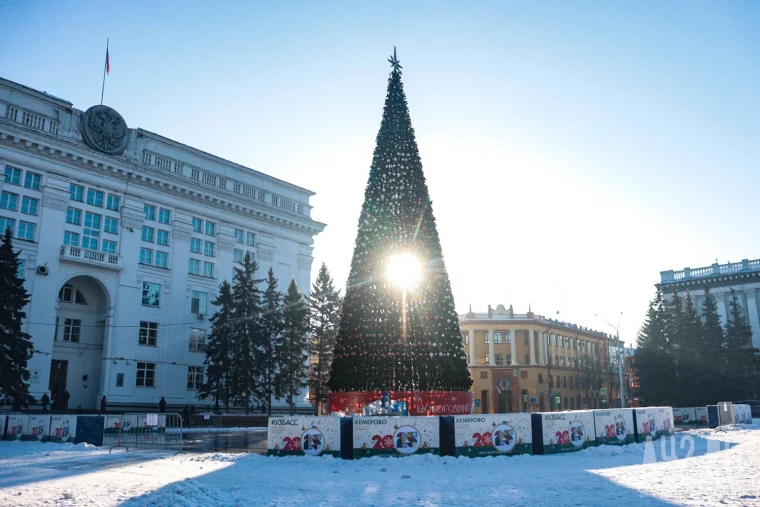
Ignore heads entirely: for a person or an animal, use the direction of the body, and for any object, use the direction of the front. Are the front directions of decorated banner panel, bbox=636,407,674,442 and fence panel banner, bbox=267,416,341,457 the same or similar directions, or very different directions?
same or similar directions

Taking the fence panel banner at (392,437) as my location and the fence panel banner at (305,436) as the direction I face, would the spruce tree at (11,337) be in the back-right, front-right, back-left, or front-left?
front-right

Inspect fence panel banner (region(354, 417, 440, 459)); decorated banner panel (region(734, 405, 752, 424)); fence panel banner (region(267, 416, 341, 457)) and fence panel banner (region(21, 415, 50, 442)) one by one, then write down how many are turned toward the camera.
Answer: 4

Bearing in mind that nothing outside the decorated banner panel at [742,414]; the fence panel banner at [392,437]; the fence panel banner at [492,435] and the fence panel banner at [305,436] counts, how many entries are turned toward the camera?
4

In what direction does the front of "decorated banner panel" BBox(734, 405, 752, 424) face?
toward the camera

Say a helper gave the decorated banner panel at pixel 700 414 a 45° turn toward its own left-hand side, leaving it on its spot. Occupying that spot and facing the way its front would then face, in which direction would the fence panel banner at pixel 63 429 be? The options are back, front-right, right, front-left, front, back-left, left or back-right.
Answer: right

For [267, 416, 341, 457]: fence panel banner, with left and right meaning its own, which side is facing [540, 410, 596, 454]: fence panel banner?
left

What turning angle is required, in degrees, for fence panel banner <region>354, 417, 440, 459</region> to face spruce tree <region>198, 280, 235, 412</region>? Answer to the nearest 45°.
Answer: approximately 135° to its right

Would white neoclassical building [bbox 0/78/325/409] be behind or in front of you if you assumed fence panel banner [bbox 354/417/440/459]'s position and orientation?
behind

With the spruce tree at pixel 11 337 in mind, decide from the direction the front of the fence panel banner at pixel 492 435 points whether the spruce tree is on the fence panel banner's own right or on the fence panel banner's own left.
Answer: on the fence panel banner's own right

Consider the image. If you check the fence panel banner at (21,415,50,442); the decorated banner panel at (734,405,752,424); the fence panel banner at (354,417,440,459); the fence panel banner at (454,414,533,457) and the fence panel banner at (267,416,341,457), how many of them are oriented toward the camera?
5

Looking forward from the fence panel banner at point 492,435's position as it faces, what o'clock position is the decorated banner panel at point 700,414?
The decorated banner panel is roughly at 7 o'clock from the fence panel banner.

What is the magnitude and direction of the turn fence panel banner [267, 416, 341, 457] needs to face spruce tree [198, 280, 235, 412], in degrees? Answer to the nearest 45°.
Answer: approximately 180°

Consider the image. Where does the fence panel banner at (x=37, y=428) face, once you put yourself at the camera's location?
facing the viewer

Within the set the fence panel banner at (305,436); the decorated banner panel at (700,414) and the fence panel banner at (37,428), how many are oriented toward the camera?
3

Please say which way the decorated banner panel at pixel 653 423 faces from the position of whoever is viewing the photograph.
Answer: facing the viewer and to the right of the viewer

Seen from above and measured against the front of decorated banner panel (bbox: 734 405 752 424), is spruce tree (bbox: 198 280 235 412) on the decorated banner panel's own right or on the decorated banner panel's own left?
on the decorated banner panel's own right

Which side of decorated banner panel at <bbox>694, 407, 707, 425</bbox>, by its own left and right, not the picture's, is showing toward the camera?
front

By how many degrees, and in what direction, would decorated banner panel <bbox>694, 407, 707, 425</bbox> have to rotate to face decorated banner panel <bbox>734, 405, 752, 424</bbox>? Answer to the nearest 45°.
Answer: approximately 45° to its left
